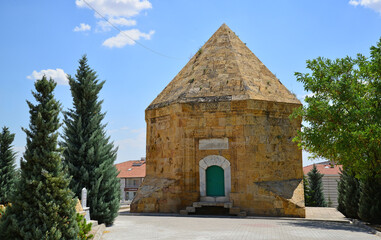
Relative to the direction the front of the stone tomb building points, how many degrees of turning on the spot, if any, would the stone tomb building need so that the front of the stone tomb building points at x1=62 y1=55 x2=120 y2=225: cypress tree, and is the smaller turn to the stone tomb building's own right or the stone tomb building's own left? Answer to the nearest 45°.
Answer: approximately 45° to the stone tomb building's own right

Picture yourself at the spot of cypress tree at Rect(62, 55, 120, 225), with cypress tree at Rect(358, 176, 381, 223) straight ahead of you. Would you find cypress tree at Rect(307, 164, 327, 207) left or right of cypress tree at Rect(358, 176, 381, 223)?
left

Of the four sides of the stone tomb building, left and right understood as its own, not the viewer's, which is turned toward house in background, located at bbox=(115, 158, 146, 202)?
back

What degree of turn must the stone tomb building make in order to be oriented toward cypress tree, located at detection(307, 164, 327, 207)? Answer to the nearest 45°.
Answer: approximately 135° to its left

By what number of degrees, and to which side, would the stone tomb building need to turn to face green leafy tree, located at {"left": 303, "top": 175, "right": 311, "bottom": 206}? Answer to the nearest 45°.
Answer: approximately 135° to its left

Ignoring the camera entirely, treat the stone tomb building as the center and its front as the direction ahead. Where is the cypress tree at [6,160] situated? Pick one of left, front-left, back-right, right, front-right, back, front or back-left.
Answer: right

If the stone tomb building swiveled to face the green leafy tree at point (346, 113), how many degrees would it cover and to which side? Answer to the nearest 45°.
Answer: approximately 45° to its left

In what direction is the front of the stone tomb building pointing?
toward the camera

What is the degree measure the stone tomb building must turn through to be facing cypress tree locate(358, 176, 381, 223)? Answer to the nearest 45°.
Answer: approximately 45° to its left

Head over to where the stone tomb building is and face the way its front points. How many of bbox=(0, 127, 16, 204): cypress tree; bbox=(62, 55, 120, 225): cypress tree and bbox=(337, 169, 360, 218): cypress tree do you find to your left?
1

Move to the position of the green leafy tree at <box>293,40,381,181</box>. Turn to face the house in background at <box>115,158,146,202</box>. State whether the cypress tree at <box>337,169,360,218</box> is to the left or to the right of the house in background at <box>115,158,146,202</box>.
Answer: right
